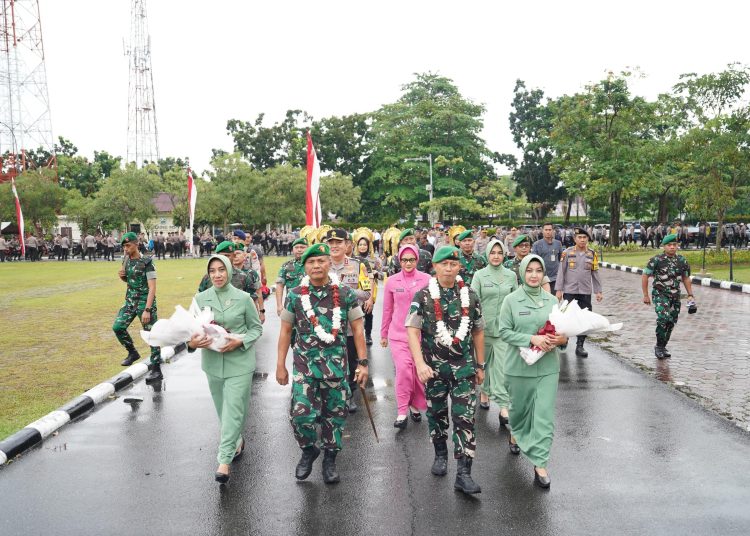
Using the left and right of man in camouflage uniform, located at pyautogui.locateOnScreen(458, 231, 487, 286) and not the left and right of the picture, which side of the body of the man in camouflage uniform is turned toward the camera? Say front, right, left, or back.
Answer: front

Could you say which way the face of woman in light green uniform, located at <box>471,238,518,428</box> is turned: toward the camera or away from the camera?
toward the camera

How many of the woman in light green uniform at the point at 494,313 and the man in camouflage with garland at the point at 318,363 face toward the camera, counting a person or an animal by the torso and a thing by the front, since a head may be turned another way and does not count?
2

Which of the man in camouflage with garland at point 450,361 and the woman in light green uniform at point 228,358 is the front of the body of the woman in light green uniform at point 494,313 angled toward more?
the man in camouflage with garland

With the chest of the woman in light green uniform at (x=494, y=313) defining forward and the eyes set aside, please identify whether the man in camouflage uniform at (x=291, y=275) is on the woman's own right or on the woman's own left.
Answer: on the woman's own right

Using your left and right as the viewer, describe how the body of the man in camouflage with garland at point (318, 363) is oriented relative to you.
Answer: facing the viewer

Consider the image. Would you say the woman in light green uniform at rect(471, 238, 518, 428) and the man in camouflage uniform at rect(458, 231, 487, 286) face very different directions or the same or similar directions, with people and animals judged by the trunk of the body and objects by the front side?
same or similar directions

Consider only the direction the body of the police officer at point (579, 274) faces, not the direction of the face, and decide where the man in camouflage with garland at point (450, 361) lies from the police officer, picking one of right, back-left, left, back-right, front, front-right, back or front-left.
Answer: front

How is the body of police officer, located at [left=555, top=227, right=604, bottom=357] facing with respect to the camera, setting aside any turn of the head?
toward the camera

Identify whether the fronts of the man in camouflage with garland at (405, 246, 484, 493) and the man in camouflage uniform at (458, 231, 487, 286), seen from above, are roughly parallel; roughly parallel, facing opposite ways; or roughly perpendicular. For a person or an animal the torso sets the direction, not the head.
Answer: roughly parallel

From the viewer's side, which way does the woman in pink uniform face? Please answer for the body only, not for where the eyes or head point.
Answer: toward the camera

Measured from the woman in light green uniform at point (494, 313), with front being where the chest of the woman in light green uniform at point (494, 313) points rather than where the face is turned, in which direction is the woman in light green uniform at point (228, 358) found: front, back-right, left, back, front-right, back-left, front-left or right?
front-right
